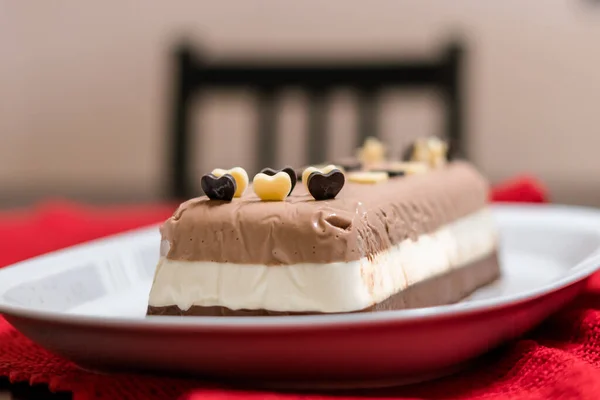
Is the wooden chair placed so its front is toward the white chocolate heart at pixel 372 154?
yes

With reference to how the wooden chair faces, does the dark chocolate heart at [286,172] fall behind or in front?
in front

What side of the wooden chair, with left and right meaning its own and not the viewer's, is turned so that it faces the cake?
front

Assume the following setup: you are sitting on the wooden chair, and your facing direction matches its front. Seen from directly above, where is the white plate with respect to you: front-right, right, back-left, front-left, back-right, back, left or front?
front

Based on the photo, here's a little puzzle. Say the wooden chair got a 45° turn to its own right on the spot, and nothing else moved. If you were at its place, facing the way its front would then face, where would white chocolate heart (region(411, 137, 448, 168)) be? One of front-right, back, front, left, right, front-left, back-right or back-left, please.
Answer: front-left

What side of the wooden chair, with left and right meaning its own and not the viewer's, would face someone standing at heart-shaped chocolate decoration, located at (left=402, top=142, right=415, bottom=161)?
front

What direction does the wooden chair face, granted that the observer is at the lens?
facing the viewer
